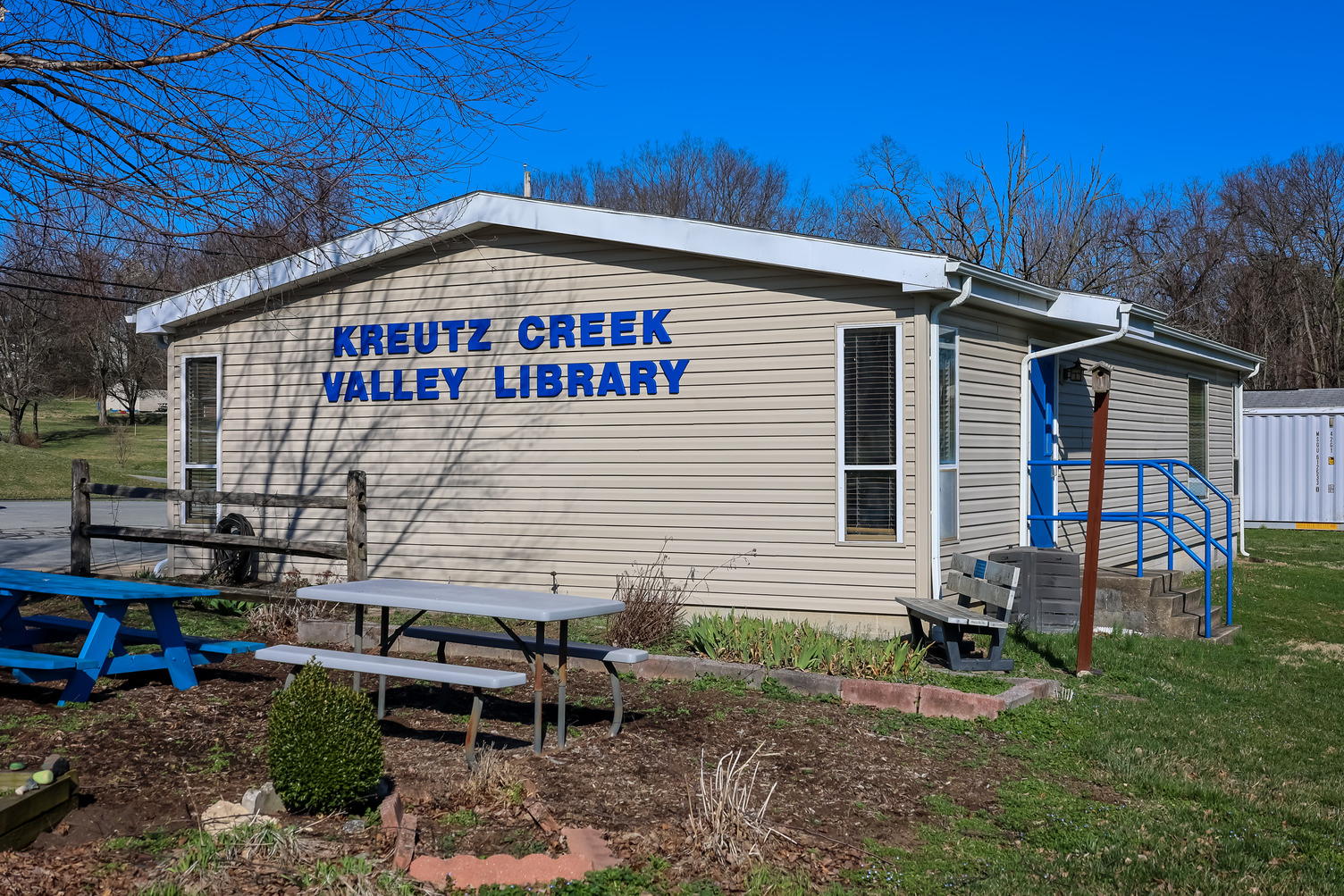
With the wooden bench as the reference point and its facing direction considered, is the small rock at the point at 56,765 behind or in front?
in front

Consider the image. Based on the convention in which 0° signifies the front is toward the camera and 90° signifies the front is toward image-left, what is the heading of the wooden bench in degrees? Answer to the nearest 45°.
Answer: approximately 45°

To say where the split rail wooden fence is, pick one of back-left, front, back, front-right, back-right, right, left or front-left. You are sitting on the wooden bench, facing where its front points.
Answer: front-right

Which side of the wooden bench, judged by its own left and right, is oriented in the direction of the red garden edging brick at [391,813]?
front

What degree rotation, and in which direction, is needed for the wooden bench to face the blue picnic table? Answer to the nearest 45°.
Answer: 0° — it already faces it

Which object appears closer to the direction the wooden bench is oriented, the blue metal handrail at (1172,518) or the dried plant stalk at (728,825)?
the dried plant stalk

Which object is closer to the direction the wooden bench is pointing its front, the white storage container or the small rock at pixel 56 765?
the small rock

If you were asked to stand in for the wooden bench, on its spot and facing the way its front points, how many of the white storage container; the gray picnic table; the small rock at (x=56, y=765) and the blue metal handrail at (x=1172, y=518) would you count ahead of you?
2

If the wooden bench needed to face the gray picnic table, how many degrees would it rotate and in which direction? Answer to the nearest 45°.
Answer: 0° — it already faces it

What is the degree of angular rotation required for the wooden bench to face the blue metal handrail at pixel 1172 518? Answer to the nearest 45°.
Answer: approximately 180°

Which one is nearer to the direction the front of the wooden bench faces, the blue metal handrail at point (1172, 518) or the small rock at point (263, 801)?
the small rock

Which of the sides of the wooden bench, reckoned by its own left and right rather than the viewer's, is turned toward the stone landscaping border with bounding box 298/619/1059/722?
front

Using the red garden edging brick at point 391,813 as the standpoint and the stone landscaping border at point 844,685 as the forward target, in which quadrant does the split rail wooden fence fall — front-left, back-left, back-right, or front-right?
front-left

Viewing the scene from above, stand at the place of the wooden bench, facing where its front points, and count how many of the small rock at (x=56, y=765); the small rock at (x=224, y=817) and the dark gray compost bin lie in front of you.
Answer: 2

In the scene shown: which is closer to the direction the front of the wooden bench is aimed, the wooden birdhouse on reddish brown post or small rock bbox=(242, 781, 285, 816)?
the small rock

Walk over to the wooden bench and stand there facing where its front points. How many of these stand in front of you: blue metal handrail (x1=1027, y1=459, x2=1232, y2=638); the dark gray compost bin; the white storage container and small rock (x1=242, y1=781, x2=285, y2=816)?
1

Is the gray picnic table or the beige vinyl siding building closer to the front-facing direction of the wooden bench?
the gray picnic table

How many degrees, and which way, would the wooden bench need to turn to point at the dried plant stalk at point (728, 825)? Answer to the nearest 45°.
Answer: approximately 45° to its left

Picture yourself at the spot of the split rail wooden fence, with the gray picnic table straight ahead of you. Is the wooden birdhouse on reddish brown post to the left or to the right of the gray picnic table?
left
